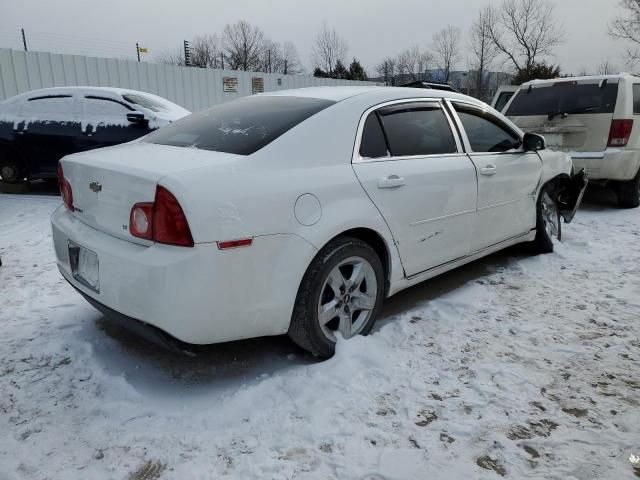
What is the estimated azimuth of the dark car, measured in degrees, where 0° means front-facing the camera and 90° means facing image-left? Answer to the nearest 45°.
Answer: approximately 315°

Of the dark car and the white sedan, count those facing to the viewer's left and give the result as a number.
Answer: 0

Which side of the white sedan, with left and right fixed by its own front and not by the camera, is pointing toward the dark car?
left

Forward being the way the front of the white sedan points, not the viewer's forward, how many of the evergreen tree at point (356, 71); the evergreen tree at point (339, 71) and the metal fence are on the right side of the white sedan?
0

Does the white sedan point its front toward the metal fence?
no

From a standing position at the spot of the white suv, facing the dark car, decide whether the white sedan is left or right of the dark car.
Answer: left

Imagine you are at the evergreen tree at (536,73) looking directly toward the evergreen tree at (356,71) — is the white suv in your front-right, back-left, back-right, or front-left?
back-left

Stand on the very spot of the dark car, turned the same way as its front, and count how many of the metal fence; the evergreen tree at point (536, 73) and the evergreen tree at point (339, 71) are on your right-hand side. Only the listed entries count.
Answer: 0

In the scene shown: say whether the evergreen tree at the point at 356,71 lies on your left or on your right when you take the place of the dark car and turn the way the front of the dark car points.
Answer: on your left

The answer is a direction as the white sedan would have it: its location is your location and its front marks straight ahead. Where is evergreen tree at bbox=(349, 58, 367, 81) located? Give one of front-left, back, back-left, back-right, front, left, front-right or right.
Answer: front-left

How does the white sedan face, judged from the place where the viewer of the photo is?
facing away from the viewer and to the right of the viewer

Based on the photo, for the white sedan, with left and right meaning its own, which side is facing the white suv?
front

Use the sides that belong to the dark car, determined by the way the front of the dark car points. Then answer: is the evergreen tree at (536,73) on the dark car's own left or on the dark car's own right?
on the dark car's own left
